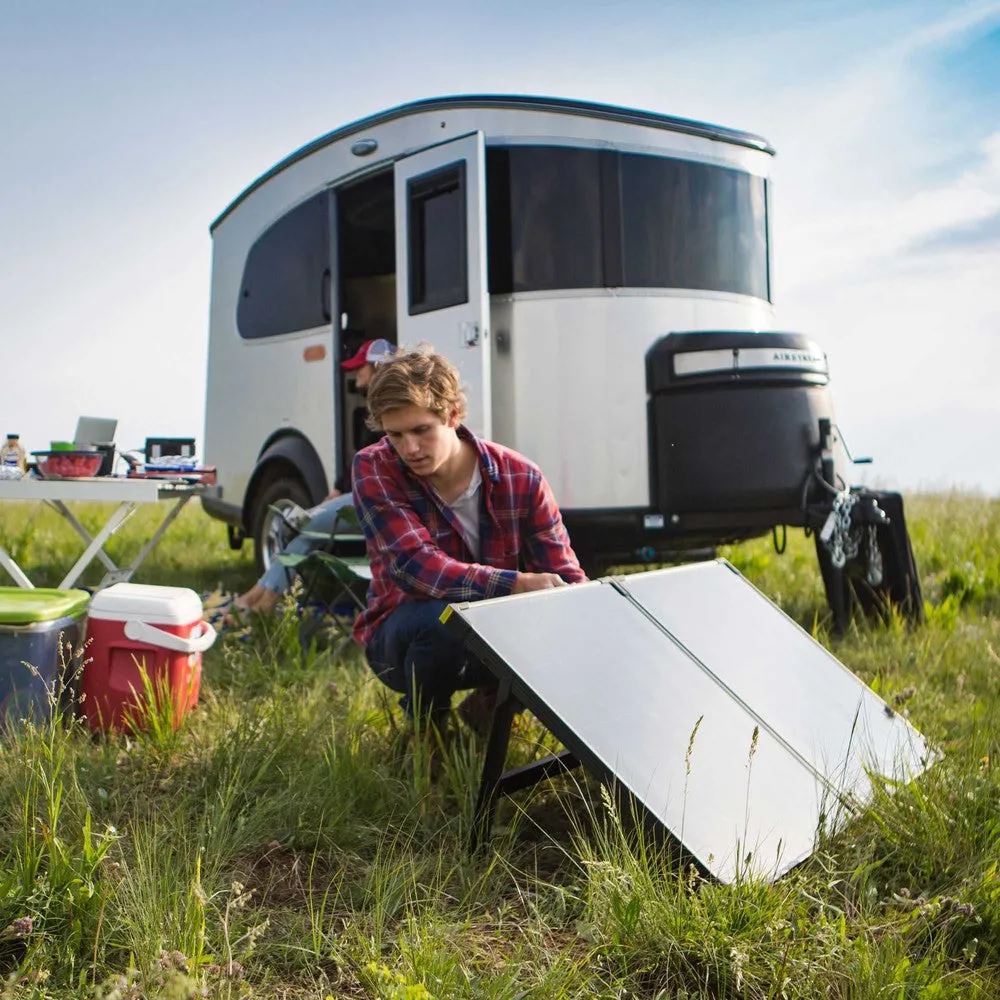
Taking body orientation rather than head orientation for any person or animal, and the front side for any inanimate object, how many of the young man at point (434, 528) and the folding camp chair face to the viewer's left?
1

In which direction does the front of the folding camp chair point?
to the viewer's left

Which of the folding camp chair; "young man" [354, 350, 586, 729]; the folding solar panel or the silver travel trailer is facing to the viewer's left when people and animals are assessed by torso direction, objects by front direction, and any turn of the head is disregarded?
the folding camp chair

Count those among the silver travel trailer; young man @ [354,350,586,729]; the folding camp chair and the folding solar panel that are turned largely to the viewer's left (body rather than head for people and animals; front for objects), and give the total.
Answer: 1

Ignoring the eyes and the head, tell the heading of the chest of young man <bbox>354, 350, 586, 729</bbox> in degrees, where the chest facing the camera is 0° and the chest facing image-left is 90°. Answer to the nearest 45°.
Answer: approximately 315°

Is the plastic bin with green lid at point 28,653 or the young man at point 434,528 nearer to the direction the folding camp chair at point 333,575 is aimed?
the plastic bin with green lid

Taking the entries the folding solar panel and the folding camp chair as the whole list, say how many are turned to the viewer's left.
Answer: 1

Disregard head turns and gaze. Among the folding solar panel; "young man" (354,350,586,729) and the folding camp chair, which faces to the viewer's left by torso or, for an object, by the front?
the folding camp chair

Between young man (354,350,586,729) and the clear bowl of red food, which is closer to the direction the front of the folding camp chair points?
the clear bowl of red food

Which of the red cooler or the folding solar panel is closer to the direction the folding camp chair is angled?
the red cooler

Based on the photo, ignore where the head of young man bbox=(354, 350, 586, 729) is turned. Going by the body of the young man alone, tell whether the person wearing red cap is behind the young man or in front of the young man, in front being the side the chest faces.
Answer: behind
